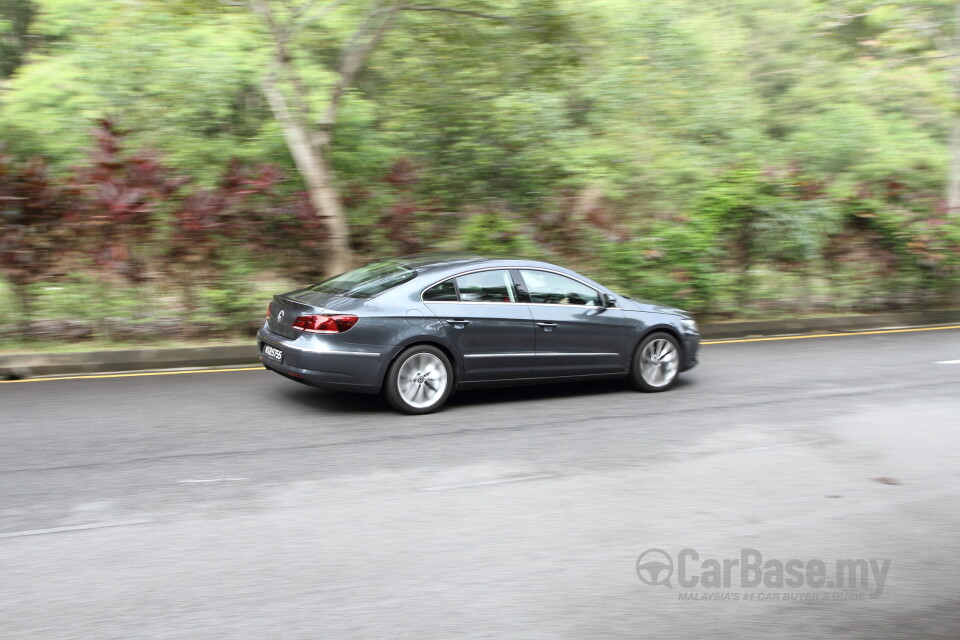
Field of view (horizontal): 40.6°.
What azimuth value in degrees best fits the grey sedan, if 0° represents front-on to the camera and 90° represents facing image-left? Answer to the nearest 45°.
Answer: approximately 225°
